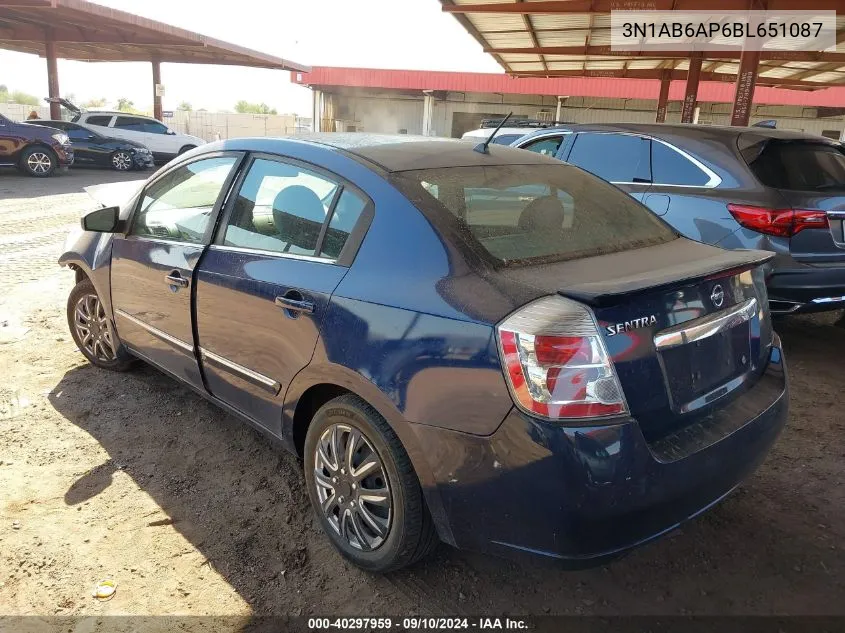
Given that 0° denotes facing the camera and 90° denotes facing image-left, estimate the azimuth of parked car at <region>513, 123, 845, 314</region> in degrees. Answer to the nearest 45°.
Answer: approximately 135°

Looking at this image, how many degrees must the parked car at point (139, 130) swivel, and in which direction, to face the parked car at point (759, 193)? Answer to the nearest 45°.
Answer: approximately 90° to its right

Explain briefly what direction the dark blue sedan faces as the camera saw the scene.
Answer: facing away from the viewer and to the left of the viewer

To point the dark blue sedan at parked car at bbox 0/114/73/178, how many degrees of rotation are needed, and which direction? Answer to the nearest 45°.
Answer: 0° — it already faces it

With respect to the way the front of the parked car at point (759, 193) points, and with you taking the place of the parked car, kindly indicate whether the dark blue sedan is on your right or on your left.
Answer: on your left

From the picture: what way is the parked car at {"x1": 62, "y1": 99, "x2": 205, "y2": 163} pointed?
to the viewer's right

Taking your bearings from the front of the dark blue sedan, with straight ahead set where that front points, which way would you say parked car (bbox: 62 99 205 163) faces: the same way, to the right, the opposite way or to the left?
to the right

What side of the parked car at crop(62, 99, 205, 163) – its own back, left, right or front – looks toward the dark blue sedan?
right
